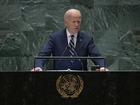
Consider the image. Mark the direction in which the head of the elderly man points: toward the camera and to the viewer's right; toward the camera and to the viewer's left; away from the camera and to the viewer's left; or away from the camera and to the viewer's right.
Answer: toward the camera and to the viewer's right

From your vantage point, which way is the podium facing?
toward the camera

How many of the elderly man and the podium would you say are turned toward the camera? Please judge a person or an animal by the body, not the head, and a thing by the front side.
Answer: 2

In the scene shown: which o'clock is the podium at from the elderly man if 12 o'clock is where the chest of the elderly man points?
The podium is roughly at 12 o'clock from the elderly man.

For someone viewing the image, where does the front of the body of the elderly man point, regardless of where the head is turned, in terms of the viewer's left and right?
facing the viewer

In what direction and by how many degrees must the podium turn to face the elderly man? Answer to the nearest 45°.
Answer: approximately 180°
